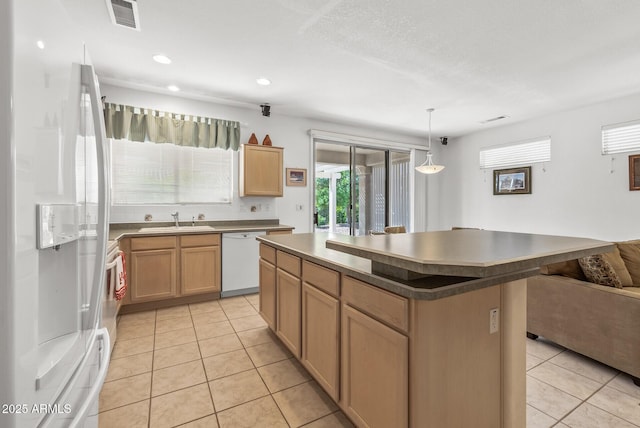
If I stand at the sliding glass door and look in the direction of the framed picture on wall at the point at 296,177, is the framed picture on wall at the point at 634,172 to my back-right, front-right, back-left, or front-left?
back-left

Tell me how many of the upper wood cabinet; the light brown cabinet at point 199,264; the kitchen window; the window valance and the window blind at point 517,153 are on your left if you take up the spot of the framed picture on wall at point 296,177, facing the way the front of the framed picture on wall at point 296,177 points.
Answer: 1

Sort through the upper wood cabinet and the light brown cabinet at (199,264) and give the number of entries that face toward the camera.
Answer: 2

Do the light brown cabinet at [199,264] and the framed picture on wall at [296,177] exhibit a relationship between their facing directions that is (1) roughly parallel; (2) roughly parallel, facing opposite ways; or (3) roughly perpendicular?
roughly parallel

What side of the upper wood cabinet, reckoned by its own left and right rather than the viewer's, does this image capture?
front

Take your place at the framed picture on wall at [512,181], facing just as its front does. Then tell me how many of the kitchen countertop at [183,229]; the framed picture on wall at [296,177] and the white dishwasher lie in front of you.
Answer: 3

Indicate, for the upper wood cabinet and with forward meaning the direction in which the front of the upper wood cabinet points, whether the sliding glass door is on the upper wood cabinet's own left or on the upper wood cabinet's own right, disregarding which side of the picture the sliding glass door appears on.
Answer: on the upper wood cabinet's own left

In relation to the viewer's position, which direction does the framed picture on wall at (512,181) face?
facing the viewer and to the left of the viewer

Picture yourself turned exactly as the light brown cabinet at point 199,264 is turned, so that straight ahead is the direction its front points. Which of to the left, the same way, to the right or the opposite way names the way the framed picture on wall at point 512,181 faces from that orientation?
to the right

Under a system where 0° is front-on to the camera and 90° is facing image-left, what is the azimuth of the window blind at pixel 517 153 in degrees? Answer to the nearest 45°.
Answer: approximately 45°

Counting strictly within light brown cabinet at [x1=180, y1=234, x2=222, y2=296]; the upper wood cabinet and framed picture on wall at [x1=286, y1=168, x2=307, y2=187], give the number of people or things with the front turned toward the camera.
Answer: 3

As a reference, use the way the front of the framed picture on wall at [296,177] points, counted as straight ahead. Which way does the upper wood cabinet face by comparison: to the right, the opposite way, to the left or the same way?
the same way

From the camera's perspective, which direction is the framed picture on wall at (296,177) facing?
toward the camera
